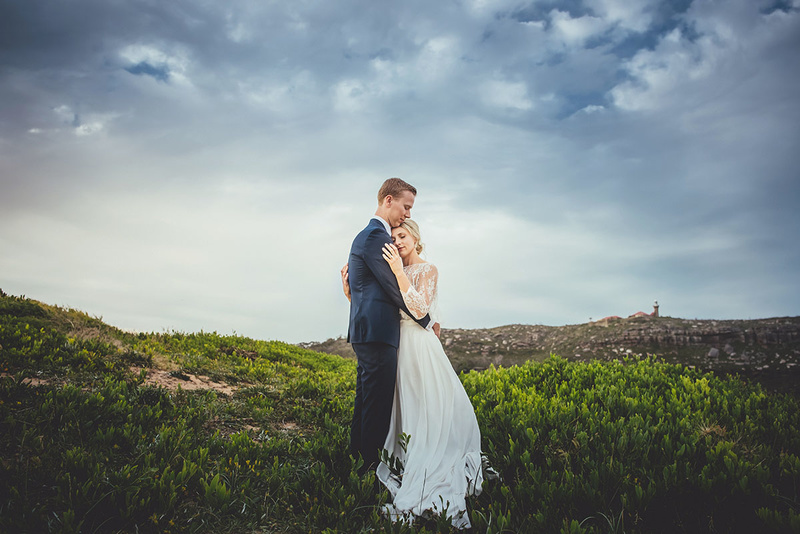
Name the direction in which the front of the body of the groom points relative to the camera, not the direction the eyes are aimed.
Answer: to the viewer's right

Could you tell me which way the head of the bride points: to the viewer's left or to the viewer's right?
to the viewer's left
